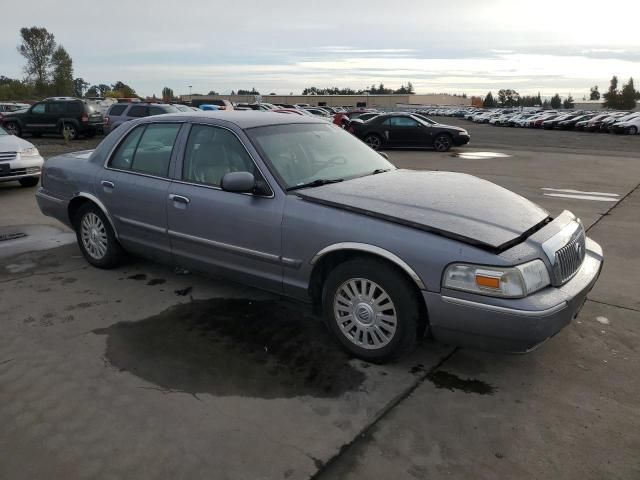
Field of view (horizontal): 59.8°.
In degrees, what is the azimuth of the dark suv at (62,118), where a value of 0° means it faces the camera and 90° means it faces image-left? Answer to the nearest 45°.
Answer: approximately 135°

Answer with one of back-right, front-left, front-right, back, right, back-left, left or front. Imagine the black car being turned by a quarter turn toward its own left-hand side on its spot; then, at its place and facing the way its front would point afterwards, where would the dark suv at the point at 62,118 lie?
left

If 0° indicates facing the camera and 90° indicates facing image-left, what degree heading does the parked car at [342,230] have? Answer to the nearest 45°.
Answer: approximately 315°

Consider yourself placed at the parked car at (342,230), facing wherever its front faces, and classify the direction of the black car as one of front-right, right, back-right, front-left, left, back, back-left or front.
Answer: back-left

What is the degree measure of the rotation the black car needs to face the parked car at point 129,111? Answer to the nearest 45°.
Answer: approximately 180°

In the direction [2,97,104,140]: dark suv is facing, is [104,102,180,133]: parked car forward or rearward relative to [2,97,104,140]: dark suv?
rearward

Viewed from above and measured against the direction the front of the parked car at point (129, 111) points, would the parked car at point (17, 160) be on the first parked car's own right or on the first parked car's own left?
on the first parked car's own right

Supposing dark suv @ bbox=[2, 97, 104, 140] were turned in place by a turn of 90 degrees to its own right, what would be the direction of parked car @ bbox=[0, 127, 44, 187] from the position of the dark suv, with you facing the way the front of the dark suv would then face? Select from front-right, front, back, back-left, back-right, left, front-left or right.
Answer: back-right

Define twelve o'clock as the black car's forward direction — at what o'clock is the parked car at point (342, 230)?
The parked car is roughly at 3 o'clock from the black car.

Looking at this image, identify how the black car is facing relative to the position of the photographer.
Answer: facing to the right of the viewer

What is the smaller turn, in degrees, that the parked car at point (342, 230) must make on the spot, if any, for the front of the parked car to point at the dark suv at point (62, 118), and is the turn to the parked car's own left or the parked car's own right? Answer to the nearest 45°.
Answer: approximately 180°
